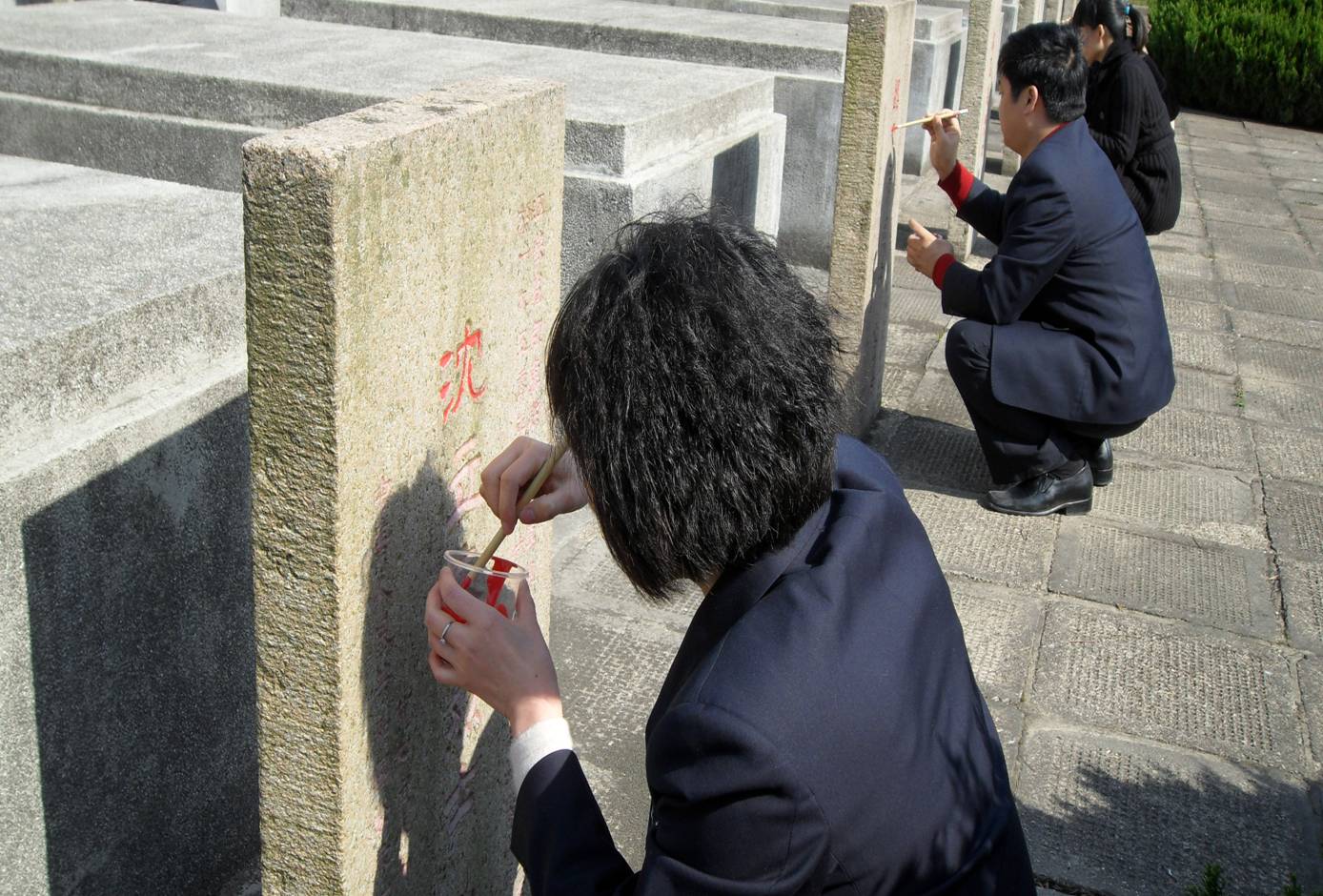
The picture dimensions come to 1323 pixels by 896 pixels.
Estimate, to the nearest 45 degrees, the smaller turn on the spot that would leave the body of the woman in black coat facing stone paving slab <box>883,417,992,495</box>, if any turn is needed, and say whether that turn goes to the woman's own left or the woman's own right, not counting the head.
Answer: approximately 90° to the woman's own left

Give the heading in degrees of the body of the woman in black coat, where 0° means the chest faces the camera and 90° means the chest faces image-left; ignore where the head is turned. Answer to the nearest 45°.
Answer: approximately 90°

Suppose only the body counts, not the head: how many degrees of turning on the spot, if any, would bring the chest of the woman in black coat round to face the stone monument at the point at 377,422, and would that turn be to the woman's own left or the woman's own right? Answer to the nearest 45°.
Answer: approximately 90° to the woman's own left

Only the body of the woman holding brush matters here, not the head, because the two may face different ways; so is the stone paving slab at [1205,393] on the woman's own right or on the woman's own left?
on the woman's own right

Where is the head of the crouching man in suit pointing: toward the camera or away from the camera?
away from the camera

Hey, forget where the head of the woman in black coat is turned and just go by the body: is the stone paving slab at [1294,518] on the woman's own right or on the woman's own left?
on the woman's own left

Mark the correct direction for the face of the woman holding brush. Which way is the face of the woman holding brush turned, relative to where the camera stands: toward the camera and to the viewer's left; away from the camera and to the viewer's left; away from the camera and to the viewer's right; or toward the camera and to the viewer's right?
away from the camera and to the viewer's left

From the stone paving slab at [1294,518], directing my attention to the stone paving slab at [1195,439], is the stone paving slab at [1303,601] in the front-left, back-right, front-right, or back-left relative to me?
back-left

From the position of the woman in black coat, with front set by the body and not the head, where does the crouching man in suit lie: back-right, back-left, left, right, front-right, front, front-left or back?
left

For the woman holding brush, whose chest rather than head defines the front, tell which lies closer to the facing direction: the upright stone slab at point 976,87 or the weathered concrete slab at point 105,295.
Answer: the weathered concrete slab

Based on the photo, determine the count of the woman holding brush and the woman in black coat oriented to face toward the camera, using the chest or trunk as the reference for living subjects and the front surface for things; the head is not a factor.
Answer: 0
